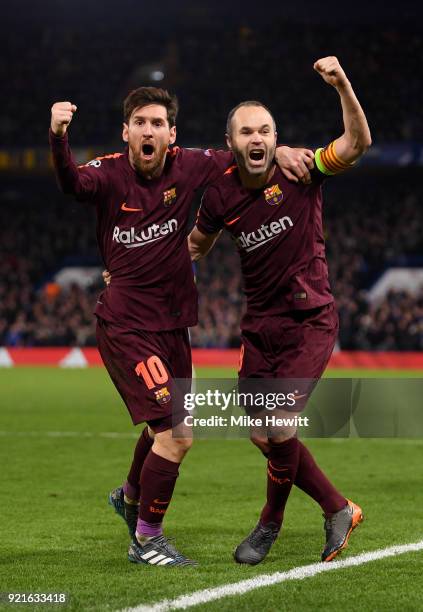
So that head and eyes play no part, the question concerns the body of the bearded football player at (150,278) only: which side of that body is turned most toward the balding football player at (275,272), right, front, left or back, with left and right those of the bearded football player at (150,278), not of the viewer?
left

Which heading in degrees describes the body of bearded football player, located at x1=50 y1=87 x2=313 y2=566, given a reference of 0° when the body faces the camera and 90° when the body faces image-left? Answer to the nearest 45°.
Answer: approximately 0°
